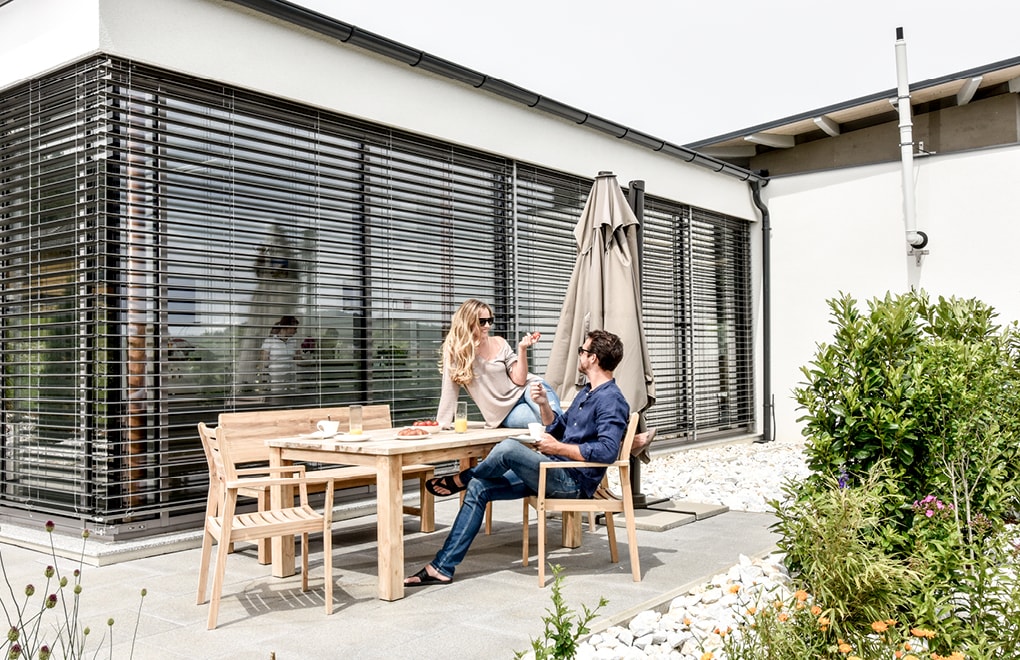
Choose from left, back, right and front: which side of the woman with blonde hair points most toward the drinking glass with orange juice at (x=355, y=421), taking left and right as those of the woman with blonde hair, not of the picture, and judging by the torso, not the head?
right

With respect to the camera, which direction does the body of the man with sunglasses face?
to the viewer's left

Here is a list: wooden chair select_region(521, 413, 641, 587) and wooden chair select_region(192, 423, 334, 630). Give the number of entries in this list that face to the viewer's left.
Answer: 1

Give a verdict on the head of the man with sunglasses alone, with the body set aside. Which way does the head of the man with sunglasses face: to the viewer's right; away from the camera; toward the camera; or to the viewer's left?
to the viewer's left

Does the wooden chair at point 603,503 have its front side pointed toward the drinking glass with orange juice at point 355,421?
yes

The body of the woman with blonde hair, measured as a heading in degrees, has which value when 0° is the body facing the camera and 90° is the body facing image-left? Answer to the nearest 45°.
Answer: approximately 315°

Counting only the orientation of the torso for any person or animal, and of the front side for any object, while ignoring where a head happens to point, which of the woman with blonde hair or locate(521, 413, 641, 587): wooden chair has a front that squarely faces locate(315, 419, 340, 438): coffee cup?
the wooden chair

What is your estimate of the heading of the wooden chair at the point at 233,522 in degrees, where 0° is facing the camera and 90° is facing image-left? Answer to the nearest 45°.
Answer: approximately 270°

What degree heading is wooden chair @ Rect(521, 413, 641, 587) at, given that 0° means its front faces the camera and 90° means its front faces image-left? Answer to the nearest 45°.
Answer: approximately 90°

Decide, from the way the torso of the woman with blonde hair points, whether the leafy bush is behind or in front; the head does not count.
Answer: in front

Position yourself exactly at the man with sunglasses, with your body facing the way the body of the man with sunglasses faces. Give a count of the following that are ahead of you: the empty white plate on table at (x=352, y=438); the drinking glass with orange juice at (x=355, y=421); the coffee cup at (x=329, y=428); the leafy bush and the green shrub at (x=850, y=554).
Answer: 3

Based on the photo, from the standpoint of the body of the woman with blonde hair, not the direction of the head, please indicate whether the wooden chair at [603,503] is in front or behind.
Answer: in front

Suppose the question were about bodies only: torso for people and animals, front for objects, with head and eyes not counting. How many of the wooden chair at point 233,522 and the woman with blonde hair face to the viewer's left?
0

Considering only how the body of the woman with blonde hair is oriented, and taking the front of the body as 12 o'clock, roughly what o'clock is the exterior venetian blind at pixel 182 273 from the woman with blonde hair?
The exterior venetian blind is roughly at 5 o'clock from the woman with blonde hair.
